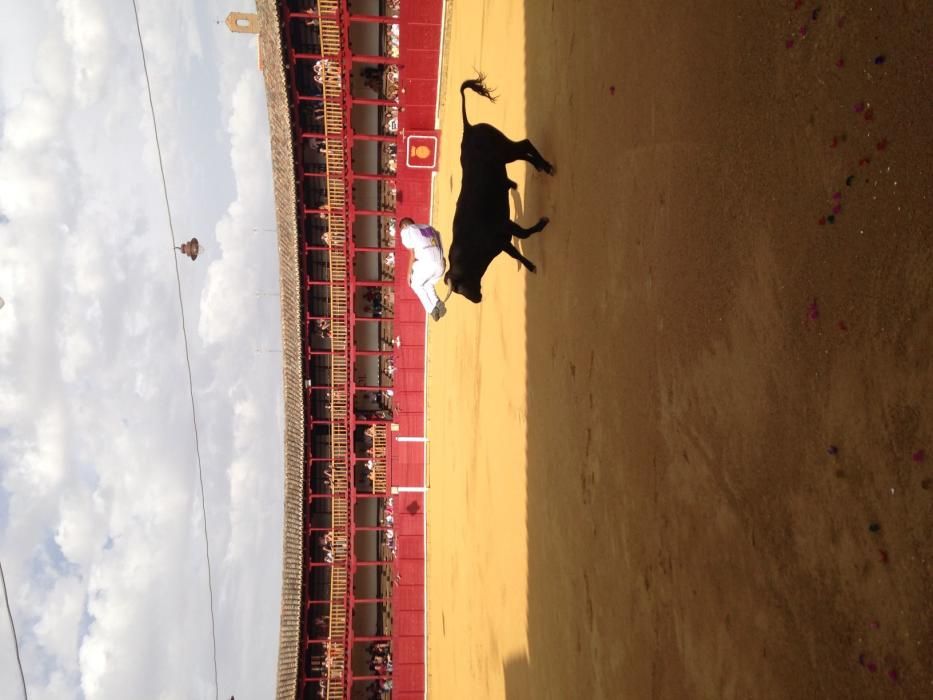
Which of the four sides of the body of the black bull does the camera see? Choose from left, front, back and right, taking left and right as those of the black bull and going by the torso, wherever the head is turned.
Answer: left

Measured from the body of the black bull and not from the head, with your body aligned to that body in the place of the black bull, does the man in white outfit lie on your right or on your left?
on your right

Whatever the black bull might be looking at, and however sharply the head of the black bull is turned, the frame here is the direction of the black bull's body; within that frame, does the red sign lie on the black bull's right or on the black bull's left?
on the black bull's right
